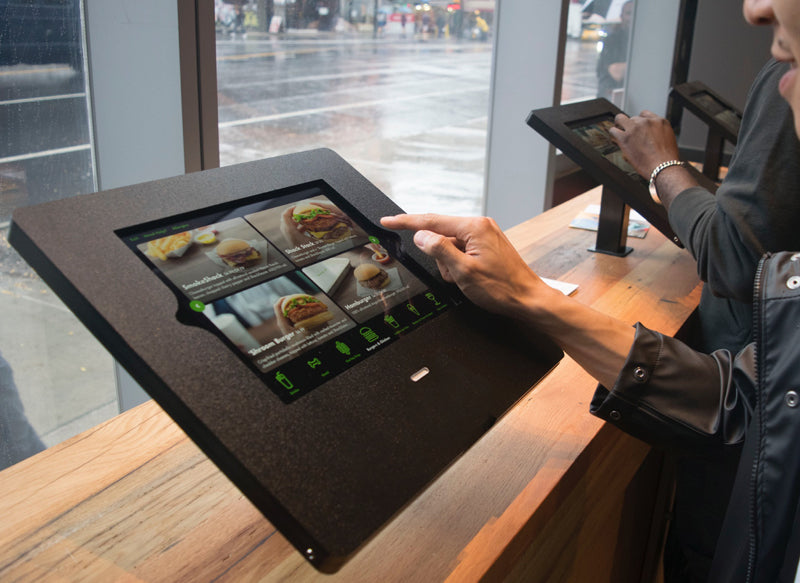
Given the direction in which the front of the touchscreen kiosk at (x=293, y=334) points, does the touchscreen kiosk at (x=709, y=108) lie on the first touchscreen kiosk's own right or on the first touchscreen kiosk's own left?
on the first touchscreen kiosk's own left

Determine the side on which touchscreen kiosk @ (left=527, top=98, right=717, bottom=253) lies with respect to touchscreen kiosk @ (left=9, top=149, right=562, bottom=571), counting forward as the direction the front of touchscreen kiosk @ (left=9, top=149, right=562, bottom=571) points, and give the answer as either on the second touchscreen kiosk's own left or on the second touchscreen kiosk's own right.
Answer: on the second touchscreen kiosk's own left
